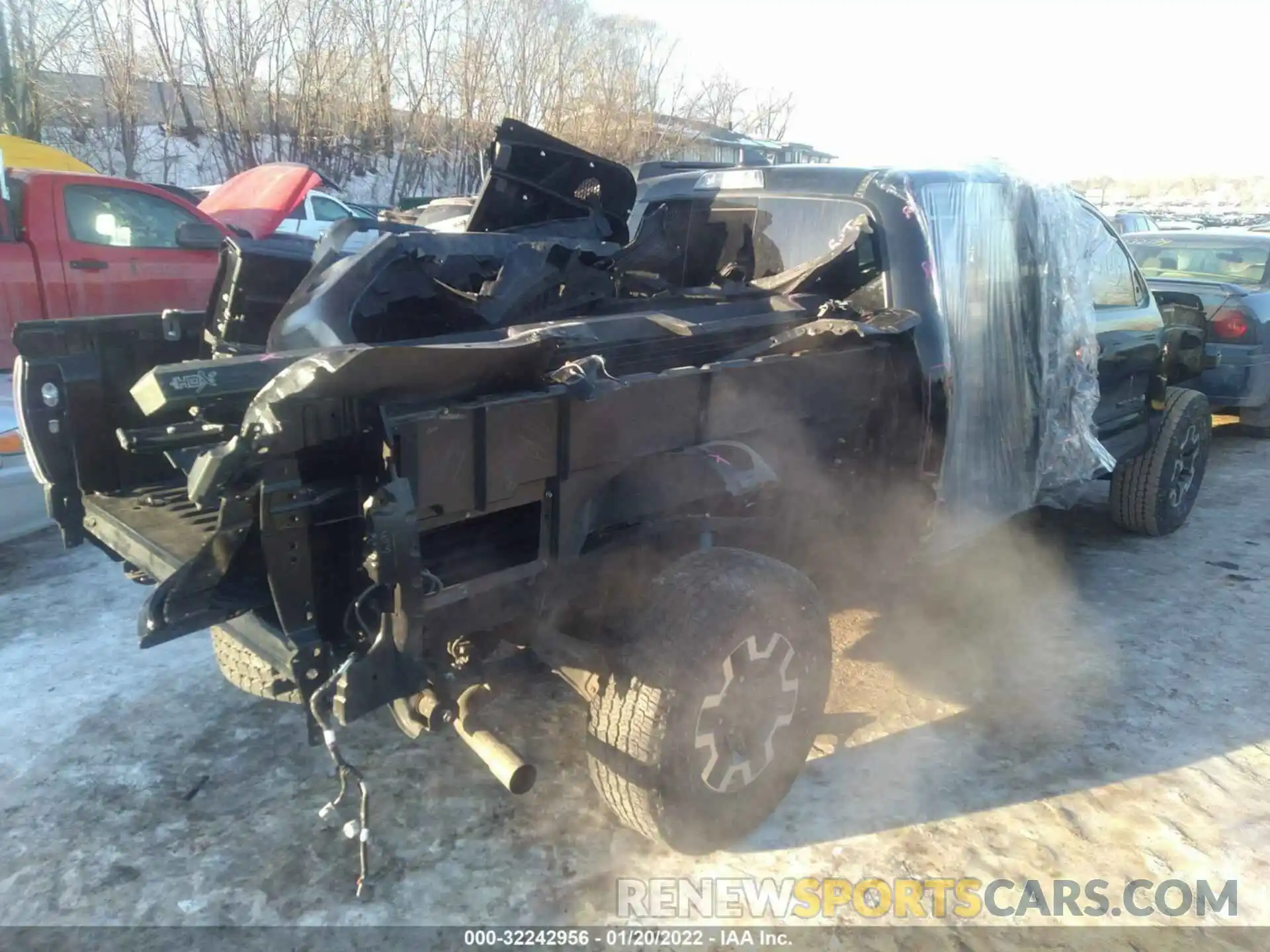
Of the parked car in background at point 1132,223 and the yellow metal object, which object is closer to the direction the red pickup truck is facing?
the parked car in background

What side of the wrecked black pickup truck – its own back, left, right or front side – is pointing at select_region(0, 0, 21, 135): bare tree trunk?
left

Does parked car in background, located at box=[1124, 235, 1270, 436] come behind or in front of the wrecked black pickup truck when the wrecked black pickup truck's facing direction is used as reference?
in front

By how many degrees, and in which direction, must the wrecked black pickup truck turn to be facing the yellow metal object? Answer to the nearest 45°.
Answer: approximately 90° to its left

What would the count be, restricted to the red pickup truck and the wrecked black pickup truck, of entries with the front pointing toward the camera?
0

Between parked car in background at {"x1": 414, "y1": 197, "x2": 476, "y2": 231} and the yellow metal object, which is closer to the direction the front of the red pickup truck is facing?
the parked car in background

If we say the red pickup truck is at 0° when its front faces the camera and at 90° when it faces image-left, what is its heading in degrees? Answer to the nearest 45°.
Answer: approximately 270°

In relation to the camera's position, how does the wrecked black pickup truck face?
facing away from the viewer and to the right of the viewer

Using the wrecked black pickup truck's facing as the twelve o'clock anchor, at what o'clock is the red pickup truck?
The red pickup truck is roughly at 9 o'clock from the wrecked black pickup truck.

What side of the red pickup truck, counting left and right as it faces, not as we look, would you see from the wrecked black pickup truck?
right

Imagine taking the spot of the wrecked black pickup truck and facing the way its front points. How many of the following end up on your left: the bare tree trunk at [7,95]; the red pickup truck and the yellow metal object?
3

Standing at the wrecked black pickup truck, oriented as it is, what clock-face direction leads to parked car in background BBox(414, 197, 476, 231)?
The parked car in background is roughly at 10 o'clock from the wrecked black pickup truck.

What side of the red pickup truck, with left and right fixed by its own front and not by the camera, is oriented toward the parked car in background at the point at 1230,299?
front

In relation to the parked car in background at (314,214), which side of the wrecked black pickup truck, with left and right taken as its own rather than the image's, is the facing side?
left

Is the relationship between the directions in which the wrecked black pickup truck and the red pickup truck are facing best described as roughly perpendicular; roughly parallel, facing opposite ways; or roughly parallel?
roughly parallel
